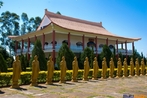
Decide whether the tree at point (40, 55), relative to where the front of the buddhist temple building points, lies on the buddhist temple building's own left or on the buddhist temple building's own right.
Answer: on the buddhist temple building's own right

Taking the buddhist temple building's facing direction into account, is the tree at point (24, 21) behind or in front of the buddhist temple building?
behind

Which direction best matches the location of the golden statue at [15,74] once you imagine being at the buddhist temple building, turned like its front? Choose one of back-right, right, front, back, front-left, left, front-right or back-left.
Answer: front-right

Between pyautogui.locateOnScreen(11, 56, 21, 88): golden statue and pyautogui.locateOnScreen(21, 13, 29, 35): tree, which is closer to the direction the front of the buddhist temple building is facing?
the golden statue
